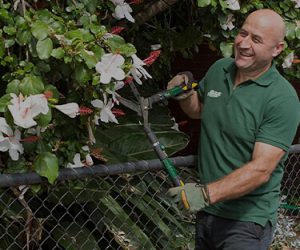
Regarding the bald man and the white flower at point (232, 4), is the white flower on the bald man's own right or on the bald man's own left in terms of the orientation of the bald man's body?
on the bald man's own right

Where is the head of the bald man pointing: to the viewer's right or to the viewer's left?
to the viewer's left

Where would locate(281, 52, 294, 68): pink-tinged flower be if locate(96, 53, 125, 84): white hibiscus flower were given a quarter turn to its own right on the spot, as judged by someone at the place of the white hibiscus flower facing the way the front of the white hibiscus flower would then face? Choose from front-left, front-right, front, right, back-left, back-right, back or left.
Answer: back-right

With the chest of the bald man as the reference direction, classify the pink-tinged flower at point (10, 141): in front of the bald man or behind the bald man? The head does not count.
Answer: in front

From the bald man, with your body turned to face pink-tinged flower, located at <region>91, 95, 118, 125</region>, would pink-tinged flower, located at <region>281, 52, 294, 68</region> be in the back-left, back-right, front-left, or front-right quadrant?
back-right

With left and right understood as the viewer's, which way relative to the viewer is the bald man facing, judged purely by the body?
facing the viewer and to the left of the viewer

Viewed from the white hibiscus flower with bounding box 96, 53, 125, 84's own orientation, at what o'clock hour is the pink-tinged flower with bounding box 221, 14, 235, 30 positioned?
The pink-tinged flower is roughly at 7 o'clock from the white hibiscus flower.

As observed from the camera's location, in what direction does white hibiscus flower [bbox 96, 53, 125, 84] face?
facing the viewer

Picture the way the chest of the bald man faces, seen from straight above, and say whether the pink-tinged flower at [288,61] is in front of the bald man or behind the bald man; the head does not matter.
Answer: behind

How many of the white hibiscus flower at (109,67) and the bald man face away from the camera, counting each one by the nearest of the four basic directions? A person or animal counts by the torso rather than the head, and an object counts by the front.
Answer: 0

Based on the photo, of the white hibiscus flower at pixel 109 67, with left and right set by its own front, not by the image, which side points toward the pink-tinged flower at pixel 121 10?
back

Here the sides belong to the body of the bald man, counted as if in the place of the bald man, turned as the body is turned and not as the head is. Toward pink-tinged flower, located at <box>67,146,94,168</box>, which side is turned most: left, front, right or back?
front
